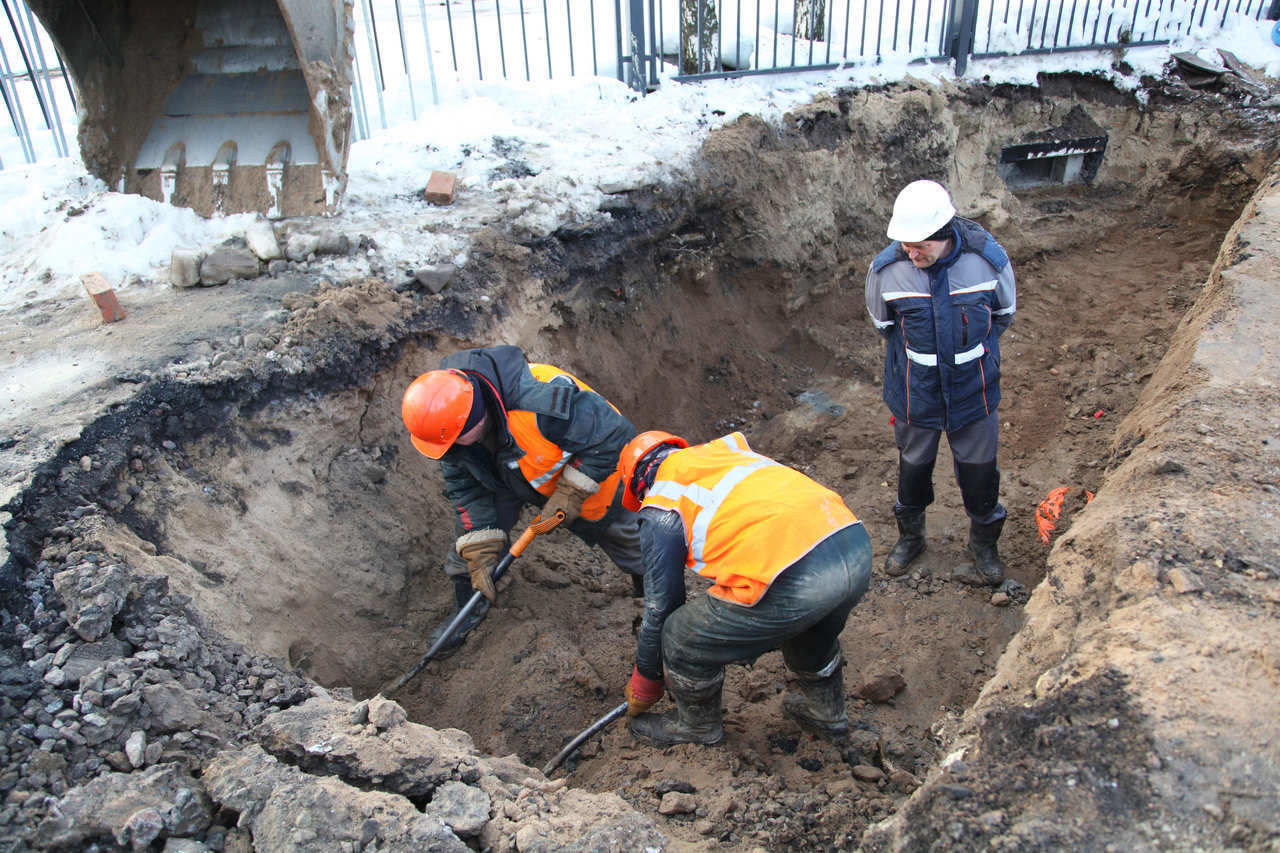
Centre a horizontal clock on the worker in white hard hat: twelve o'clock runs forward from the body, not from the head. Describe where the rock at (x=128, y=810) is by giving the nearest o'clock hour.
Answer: The rock is roughly at 1 o'clock from the worker in white hard hat.

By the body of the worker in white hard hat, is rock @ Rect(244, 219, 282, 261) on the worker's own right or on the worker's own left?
on the worker's own right

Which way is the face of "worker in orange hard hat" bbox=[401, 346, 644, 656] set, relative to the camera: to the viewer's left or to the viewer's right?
to the viewer's left

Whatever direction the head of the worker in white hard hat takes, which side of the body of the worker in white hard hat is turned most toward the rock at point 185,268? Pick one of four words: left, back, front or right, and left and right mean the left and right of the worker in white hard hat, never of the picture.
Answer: right

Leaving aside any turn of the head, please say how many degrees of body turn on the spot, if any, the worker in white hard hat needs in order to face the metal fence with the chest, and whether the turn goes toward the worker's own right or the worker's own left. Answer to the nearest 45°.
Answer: approximately 135° to the worker's own right

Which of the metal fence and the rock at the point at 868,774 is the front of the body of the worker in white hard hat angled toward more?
the rock

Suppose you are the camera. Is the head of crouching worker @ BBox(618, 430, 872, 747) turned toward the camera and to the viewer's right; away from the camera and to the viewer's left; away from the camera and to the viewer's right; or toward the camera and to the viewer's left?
away from the camera and to the viewer's left

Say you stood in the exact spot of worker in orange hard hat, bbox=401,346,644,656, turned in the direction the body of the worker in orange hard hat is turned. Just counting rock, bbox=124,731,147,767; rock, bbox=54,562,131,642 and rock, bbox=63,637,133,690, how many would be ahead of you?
3

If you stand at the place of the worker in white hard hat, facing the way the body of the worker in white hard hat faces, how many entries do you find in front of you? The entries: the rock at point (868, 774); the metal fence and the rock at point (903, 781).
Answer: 2

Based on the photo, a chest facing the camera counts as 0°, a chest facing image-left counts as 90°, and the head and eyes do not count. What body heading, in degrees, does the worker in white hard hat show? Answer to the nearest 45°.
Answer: approximately 0°

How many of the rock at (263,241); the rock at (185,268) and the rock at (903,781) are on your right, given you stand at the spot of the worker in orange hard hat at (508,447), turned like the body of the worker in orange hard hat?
2

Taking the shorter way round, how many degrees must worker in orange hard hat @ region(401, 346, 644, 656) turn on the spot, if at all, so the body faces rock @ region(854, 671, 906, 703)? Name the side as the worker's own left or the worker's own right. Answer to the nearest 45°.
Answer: approximately 90° to the worker's own left
